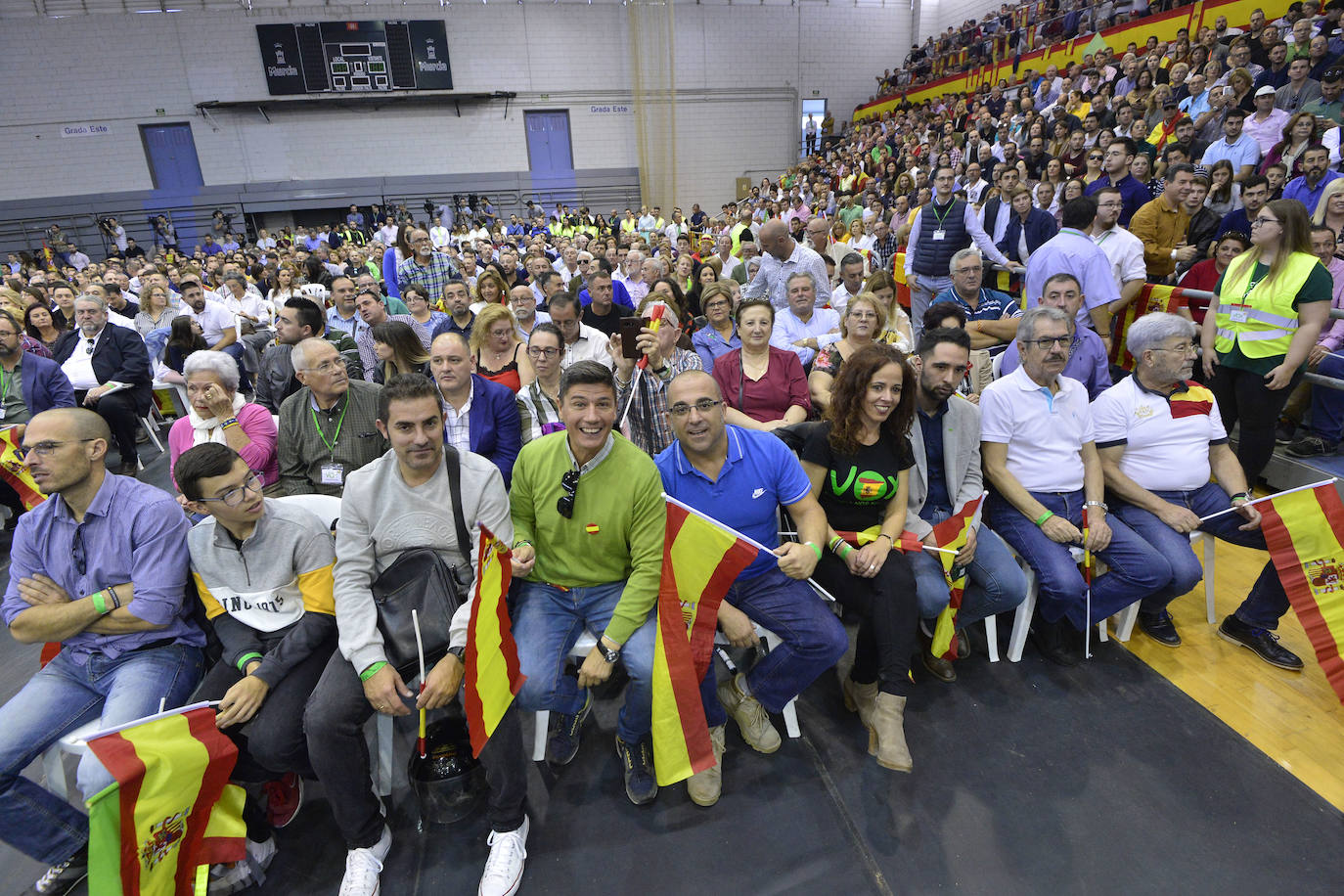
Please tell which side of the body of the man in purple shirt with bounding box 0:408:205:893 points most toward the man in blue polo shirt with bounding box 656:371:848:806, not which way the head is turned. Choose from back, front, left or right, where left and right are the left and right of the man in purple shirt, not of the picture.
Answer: left

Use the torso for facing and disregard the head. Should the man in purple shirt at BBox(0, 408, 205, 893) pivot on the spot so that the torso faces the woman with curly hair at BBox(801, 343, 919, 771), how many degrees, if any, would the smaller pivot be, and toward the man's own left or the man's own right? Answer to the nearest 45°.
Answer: approximately 90° to the man's own left

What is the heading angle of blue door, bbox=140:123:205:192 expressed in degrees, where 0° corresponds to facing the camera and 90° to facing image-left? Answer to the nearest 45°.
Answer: approximately 0°

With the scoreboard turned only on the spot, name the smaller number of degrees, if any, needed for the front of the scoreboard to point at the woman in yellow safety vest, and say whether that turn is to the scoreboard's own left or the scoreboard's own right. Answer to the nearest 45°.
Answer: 0° — it already faces them

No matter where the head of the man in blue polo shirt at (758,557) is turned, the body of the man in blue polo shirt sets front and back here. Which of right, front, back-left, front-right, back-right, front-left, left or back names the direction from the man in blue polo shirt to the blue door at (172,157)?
back-right

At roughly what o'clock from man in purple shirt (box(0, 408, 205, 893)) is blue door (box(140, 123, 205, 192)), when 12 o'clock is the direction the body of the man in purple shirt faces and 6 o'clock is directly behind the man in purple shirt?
The blue door is roughly at 5 o'clock from the man in purple shirt.

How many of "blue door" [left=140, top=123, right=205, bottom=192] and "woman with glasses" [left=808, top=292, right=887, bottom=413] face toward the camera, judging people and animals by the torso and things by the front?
2

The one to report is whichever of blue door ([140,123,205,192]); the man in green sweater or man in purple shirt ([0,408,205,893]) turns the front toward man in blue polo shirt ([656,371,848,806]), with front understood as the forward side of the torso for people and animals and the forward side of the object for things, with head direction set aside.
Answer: the blue door

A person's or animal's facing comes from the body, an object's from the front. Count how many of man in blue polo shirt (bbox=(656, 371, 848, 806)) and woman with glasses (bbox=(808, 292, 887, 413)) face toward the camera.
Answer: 2

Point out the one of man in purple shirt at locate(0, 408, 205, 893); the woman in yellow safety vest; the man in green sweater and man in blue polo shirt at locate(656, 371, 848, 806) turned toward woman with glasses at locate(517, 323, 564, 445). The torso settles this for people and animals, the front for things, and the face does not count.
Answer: the woman in yellow safety vest

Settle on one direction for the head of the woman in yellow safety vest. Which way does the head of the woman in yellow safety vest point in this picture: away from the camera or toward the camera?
toward the camera

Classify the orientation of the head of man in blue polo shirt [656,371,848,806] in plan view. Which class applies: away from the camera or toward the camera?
toward the camera

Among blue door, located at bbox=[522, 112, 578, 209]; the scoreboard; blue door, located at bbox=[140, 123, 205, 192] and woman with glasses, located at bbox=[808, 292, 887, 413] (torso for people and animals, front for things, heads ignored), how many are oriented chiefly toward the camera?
4

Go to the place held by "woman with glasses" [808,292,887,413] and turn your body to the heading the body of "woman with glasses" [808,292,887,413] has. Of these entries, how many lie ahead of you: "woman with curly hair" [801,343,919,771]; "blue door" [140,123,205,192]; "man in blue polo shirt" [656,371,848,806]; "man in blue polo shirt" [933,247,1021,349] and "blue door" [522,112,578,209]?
2

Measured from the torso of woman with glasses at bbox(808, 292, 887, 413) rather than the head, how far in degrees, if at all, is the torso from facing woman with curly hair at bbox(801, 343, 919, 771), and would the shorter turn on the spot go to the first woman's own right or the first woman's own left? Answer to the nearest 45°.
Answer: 0° — they already face them

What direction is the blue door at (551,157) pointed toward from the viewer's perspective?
toward the camera

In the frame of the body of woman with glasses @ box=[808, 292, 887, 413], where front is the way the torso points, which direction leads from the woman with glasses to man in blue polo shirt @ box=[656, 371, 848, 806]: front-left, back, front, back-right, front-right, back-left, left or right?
front

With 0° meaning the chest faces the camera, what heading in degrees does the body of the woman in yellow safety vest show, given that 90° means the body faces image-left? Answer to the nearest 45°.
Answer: approximately 45°

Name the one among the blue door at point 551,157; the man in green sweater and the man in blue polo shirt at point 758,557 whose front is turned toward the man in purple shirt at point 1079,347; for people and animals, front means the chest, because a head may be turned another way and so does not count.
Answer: the blue door

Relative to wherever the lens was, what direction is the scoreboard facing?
facing the viewer

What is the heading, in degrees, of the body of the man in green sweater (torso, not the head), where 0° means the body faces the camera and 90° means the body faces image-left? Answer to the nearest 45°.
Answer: approximately 0°
